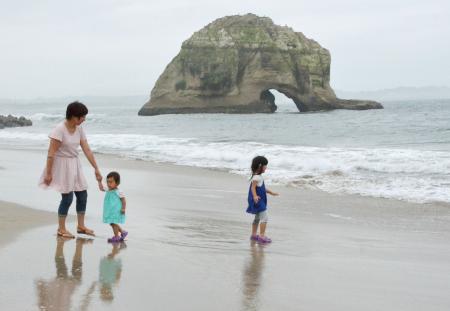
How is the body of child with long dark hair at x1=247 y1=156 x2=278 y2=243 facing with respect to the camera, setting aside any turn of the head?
to the viewer's right

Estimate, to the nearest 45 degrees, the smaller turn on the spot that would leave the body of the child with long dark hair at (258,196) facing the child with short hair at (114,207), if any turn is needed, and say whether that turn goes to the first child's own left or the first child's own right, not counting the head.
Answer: approximately 135° to the first child's own right

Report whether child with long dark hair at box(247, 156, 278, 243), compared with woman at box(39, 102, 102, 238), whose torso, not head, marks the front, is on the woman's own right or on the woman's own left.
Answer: on the woman's own left

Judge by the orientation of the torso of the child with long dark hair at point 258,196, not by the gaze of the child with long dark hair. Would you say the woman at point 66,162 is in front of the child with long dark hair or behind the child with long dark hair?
behind
